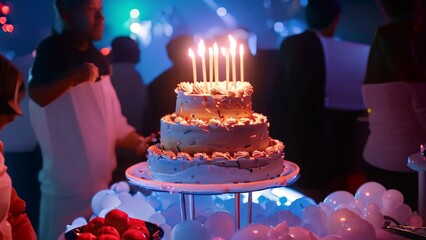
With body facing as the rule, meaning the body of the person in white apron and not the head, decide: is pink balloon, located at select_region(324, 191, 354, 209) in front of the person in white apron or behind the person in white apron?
in front

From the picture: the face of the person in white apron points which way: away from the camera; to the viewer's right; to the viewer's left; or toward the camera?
to the viewer's right

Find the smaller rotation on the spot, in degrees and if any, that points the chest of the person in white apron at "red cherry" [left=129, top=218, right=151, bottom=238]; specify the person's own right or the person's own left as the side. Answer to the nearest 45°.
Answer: approximately 45° to the person's own right

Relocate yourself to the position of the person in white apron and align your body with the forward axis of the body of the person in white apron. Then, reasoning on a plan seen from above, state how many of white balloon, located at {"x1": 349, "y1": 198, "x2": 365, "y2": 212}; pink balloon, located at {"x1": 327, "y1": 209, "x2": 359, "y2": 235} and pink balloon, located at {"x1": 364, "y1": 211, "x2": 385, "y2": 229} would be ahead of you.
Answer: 3

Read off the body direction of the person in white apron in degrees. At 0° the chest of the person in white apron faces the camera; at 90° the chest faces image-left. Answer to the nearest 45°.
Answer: approximately 315°

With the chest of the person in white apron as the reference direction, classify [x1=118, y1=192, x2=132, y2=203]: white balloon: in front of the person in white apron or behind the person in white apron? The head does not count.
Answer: in front

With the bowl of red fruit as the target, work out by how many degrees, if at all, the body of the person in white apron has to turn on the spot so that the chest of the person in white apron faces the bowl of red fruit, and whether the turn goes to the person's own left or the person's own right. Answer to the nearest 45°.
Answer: approximately 45° to the person's own right

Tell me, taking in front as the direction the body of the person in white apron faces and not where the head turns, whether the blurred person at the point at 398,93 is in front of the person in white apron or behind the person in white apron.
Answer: in front

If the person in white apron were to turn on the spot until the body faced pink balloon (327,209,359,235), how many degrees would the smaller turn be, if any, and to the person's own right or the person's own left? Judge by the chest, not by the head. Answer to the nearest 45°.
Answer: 0° — they already face it

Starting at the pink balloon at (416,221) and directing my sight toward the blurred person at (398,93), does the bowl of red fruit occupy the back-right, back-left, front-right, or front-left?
back-left

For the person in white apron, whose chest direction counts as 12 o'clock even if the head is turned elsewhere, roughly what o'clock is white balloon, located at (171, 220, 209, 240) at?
The white balloon is roughly at 1 o'clock from the person in white apron.

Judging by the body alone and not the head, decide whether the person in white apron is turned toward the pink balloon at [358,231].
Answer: yes

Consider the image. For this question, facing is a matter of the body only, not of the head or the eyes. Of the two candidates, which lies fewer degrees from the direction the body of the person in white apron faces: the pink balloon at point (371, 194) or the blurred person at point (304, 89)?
the pink balloon

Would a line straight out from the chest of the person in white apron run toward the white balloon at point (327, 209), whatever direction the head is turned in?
yes

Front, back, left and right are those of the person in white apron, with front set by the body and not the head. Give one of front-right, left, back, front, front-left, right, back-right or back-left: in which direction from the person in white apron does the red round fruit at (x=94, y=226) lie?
front-right
